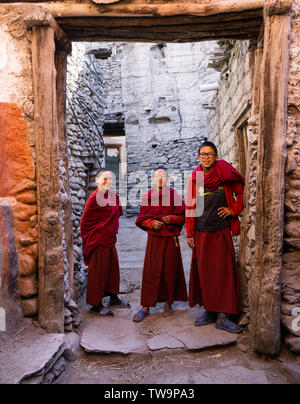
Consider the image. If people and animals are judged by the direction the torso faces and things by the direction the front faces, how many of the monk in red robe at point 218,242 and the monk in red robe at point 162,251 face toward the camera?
2

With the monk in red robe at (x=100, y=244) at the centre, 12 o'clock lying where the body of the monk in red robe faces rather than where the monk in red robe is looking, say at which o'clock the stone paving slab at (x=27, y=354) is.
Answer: The stone paving slab is roughly at 2 o'clock from the monk in red robe.

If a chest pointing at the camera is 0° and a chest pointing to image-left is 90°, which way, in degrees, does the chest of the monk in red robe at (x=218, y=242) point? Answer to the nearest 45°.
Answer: approximately 0°

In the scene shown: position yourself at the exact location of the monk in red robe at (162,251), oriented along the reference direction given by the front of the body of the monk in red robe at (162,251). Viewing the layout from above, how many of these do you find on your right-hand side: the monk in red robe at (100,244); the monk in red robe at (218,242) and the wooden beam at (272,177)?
1
